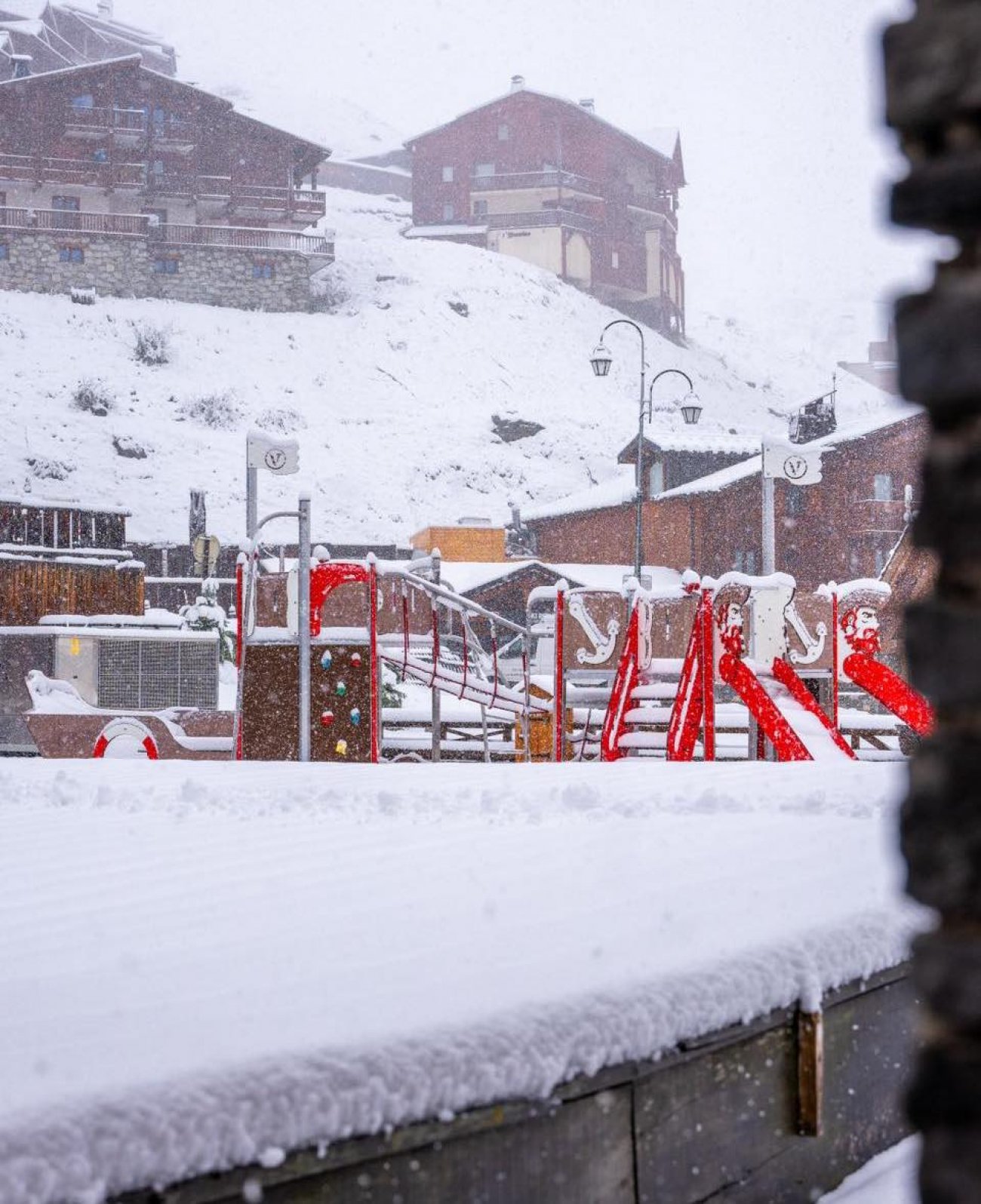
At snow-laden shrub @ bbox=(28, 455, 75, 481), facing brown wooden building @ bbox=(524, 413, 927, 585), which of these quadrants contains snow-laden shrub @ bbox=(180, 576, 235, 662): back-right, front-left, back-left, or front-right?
front-right

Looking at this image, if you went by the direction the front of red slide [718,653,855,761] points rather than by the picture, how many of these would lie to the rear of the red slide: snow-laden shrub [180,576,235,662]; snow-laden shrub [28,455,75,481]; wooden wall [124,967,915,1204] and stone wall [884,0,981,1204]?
2

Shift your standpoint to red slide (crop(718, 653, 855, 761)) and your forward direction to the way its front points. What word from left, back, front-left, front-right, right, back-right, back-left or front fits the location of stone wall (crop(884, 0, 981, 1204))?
front-right

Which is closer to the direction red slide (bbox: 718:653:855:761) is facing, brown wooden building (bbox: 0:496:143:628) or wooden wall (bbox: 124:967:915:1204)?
the wooden wall

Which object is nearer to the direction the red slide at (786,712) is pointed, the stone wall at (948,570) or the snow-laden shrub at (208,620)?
the stone wall

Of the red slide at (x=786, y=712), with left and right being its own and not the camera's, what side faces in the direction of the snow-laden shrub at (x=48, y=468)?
back

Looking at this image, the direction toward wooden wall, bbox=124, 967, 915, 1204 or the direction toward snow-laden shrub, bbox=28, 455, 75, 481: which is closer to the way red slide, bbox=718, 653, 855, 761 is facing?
the wooden wall

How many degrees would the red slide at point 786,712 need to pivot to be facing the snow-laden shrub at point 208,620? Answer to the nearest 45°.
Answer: approximately 180°

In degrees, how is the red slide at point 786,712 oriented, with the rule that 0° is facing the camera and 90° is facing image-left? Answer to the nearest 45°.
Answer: approximately 315°

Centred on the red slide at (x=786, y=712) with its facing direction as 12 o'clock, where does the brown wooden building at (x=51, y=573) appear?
The brown wooden building is roughly at 6 o'clock from the red slide.

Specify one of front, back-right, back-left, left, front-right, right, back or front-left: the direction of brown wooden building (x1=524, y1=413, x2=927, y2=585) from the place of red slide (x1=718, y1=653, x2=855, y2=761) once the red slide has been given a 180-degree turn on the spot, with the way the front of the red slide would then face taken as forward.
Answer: front-right

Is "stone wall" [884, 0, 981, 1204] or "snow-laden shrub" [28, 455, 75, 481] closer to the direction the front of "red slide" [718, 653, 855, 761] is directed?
the stone wall

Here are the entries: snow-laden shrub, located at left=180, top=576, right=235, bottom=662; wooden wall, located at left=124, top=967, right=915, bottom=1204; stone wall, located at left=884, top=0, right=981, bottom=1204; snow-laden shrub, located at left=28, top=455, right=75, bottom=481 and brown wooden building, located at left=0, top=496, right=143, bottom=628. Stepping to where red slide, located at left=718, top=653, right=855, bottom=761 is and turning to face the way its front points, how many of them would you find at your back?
3
